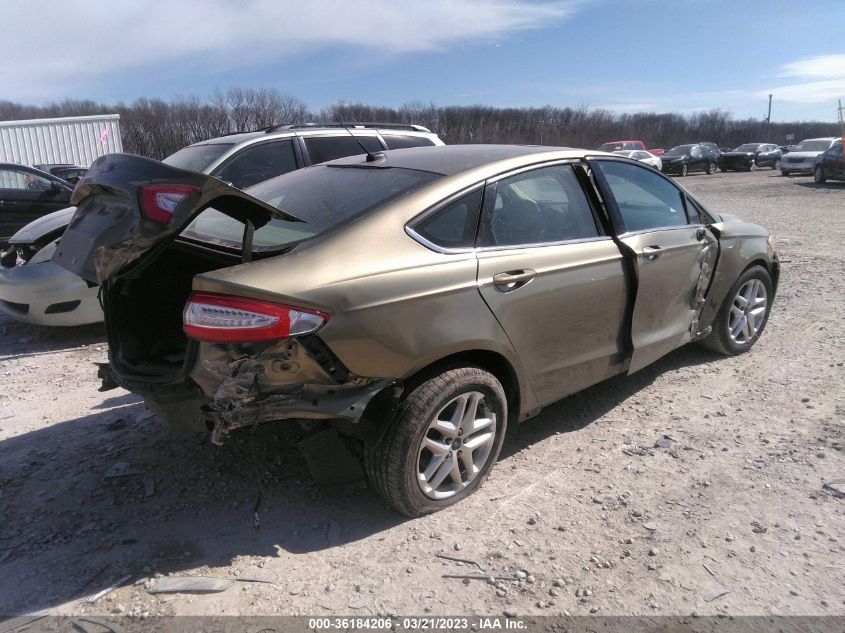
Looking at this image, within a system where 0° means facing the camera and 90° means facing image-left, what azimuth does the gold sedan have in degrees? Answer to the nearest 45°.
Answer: approximately 225°

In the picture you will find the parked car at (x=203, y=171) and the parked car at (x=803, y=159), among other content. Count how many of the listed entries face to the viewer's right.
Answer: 0

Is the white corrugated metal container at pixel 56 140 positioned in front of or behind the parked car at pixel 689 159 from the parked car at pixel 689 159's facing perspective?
in front

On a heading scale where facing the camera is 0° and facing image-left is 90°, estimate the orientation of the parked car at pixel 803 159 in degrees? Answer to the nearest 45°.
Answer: approximately 45°

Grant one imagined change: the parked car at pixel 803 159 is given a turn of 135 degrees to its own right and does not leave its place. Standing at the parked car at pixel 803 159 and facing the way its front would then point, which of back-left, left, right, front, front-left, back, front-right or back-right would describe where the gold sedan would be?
back

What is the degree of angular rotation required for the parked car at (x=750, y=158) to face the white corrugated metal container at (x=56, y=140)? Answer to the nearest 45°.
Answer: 0° — it already faces it

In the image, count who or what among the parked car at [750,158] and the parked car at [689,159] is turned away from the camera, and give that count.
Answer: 0

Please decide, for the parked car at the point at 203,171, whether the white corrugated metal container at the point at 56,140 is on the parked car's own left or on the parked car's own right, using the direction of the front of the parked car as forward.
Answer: on the parked car's own right

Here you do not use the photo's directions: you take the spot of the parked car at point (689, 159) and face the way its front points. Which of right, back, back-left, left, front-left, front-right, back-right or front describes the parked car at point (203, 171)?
front-left

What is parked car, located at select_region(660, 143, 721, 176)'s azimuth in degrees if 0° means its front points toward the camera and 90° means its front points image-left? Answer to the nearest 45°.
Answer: approximately 45°

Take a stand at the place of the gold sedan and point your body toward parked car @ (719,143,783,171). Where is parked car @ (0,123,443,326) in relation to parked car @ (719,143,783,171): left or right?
left

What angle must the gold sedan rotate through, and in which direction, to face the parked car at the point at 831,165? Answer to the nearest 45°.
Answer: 0° — it already faces it

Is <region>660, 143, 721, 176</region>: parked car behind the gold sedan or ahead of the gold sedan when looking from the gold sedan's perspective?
ahead

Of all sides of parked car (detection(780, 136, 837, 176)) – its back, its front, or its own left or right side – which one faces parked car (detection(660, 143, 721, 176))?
right

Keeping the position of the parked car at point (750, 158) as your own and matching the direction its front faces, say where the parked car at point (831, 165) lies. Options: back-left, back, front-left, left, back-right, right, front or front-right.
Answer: front-left
